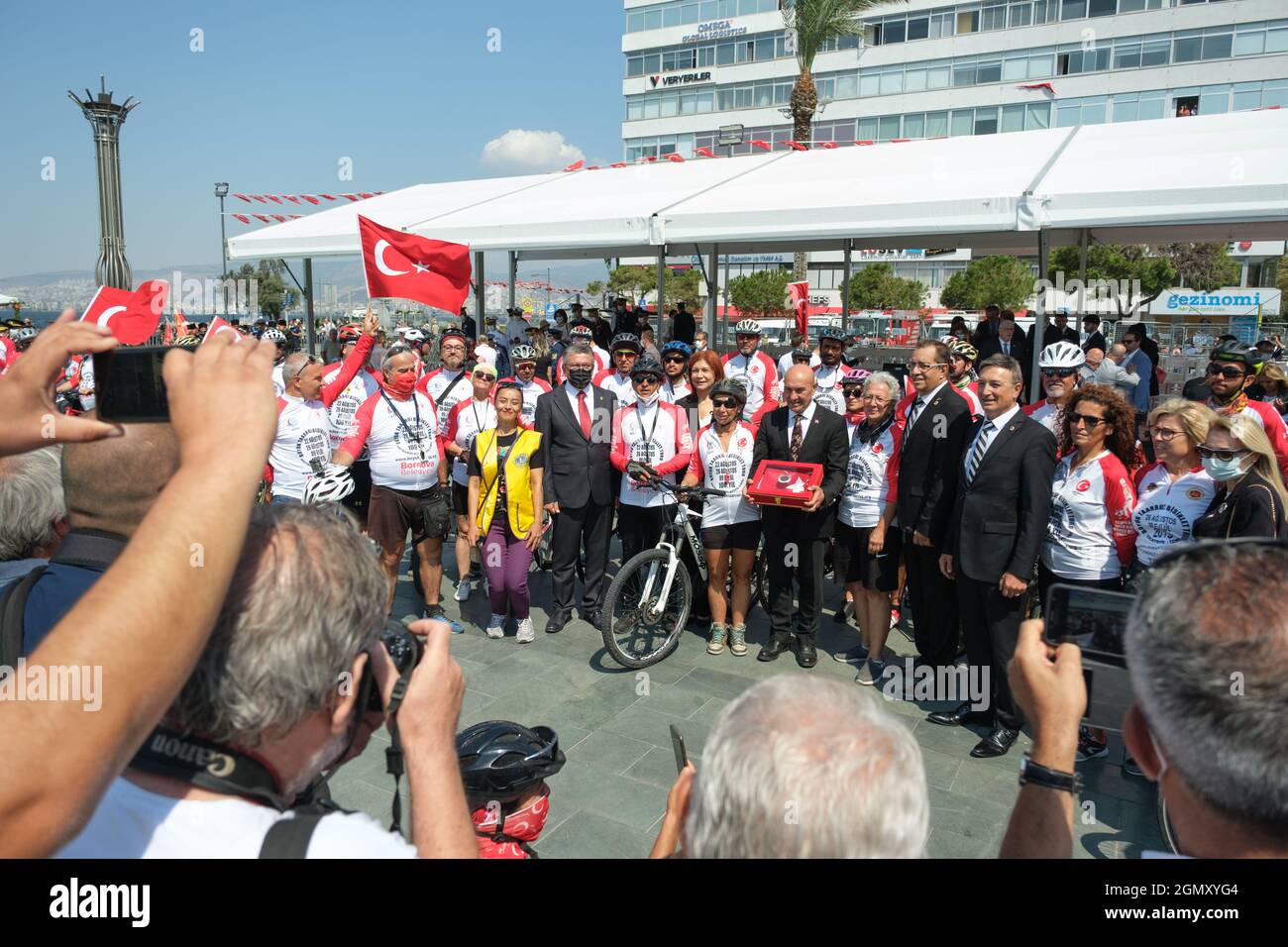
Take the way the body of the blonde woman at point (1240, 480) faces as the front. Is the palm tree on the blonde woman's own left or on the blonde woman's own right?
on the blonde woman's own right

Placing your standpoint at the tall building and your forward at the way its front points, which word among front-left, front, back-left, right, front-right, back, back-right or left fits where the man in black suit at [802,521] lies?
front-left

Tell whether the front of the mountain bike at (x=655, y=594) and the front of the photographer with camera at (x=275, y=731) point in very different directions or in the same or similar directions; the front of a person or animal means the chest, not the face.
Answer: very different directions

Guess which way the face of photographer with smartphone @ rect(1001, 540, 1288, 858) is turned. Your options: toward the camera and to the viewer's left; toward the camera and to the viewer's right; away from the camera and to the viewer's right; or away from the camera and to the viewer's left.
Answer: away from the camera and to the viewer's left

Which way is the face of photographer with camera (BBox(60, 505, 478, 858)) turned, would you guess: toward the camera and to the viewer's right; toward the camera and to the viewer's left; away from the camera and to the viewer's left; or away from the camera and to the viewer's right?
away from the camera and to the viewer's right

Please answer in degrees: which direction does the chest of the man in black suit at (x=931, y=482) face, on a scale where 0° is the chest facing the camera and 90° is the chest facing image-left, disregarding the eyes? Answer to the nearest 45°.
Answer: approximately 45°

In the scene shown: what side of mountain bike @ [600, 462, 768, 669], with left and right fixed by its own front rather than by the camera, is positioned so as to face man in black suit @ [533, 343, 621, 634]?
right

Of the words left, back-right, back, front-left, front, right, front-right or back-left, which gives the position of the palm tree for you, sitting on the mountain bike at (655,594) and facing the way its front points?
back-right
